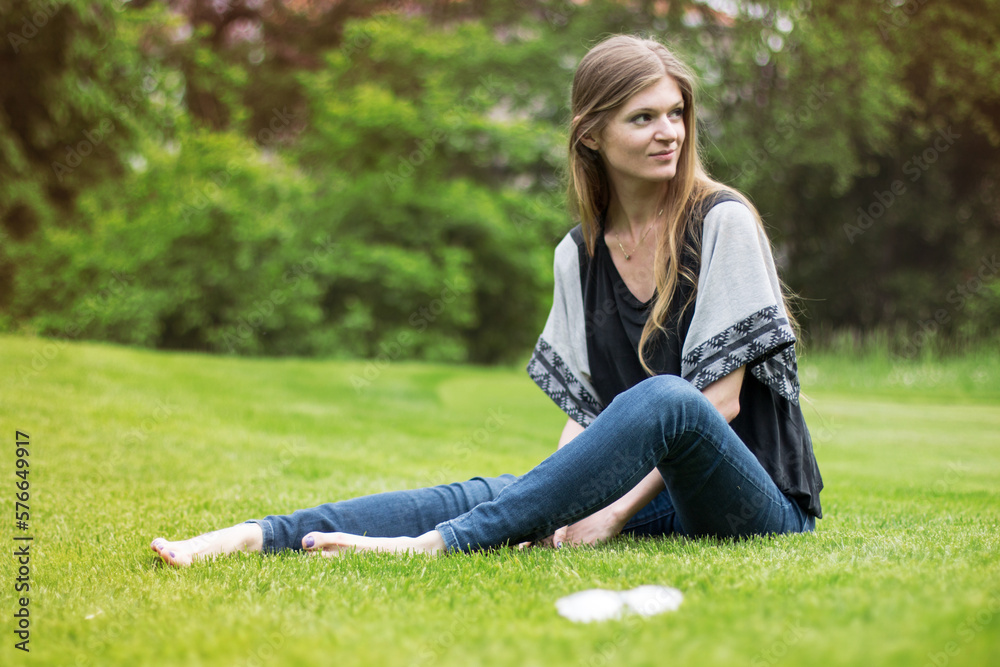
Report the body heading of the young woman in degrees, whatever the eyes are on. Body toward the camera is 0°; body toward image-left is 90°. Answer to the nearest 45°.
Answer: approximately 45°

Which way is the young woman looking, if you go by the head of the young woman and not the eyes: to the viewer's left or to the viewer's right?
to the viewer's right

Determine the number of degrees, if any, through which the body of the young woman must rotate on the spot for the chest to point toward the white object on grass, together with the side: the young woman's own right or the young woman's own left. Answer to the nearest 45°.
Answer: approximately 45° to the young woman's own left
